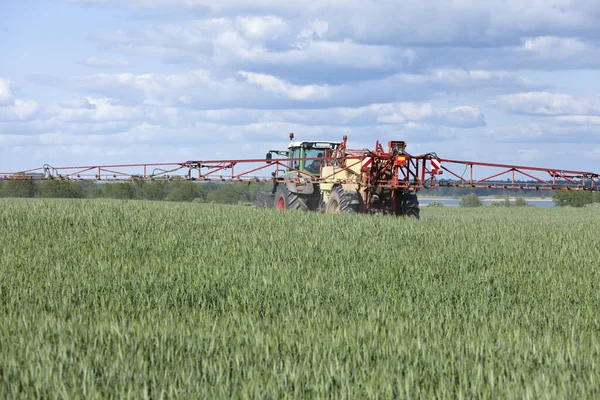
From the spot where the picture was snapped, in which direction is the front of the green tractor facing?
facing away from the viewer and to the left of the viewer
